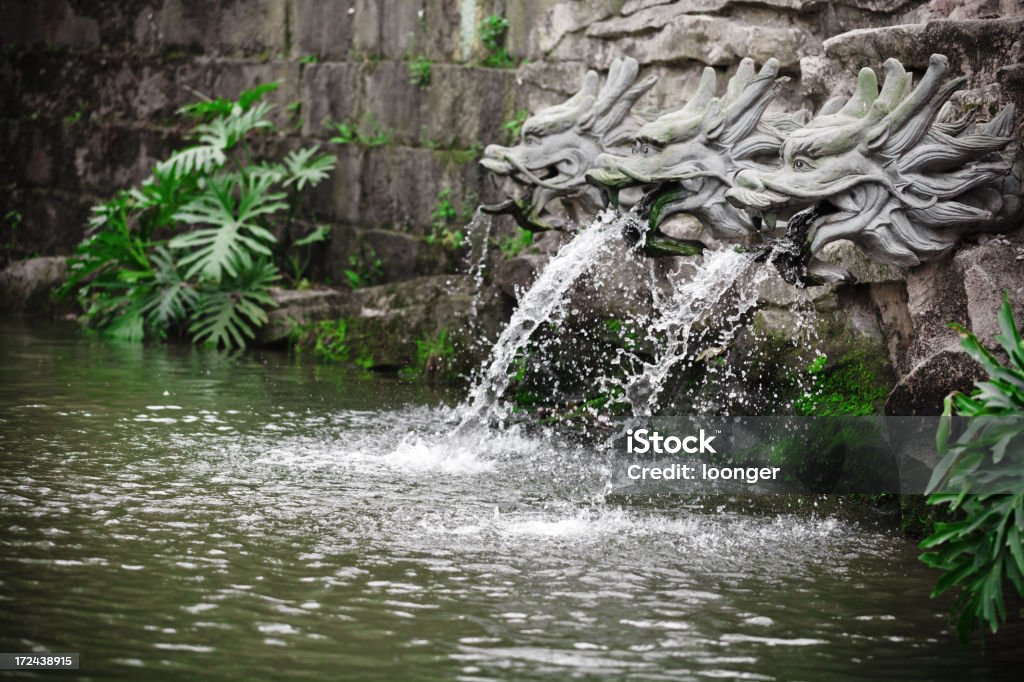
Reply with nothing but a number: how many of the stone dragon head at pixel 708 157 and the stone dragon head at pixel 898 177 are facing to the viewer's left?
2

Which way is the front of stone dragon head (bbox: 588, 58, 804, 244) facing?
to the viewer's left

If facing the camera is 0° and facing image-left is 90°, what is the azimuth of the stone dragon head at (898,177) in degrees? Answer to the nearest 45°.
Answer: approximately 90°

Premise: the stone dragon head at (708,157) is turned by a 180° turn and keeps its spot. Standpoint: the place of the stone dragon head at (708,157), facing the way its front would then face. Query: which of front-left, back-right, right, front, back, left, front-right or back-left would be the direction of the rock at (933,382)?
front-right

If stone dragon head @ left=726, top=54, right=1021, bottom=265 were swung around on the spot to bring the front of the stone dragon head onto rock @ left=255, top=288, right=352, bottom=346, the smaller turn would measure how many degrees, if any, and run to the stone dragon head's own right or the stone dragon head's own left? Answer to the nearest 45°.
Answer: approximately 45° to the stone dragon head's own right

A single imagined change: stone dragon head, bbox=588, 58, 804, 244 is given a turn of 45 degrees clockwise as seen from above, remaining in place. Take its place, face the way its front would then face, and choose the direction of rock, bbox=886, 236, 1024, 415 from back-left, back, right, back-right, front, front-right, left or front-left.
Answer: back

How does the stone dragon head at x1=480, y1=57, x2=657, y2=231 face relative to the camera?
to the viewer's left
